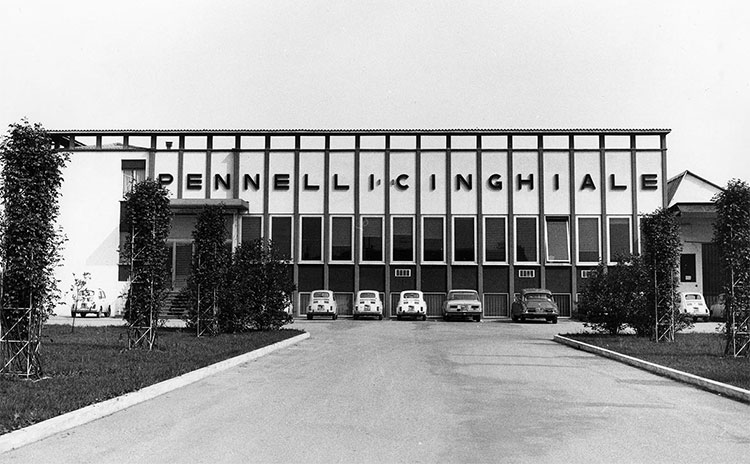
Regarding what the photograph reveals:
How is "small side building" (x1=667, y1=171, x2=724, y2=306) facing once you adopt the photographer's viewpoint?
facing the viewer

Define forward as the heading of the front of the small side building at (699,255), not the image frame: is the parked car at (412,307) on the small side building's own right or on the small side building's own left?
on the small side building's own right

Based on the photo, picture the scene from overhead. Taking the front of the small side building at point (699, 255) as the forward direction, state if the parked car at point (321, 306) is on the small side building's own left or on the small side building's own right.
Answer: on the small side building's own right

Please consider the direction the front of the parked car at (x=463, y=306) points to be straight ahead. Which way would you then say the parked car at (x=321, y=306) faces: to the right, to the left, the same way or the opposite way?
the same way

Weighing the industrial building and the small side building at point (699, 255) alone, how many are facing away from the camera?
0

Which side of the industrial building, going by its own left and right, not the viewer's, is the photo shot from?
front
